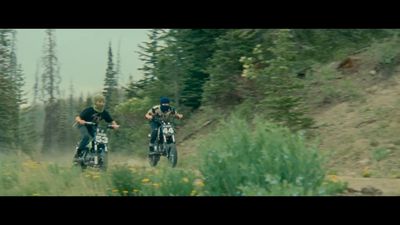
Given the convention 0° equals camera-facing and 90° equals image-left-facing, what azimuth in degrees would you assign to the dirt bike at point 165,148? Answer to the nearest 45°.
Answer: approximately 315°

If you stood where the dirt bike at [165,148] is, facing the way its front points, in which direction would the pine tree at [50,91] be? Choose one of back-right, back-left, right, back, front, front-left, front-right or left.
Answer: back-right

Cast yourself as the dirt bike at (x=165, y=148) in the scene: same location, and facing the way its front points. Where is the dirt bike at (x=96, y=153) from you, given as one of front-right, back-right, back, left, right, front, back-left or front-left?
back-right

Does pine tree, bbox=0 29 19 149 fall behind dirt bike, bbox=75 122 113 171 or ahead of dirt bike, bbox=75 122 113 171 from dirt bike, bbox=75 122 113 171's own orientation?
behind

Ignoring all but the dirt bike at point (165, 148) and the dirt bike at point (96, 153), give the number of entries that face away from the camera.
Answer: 0
